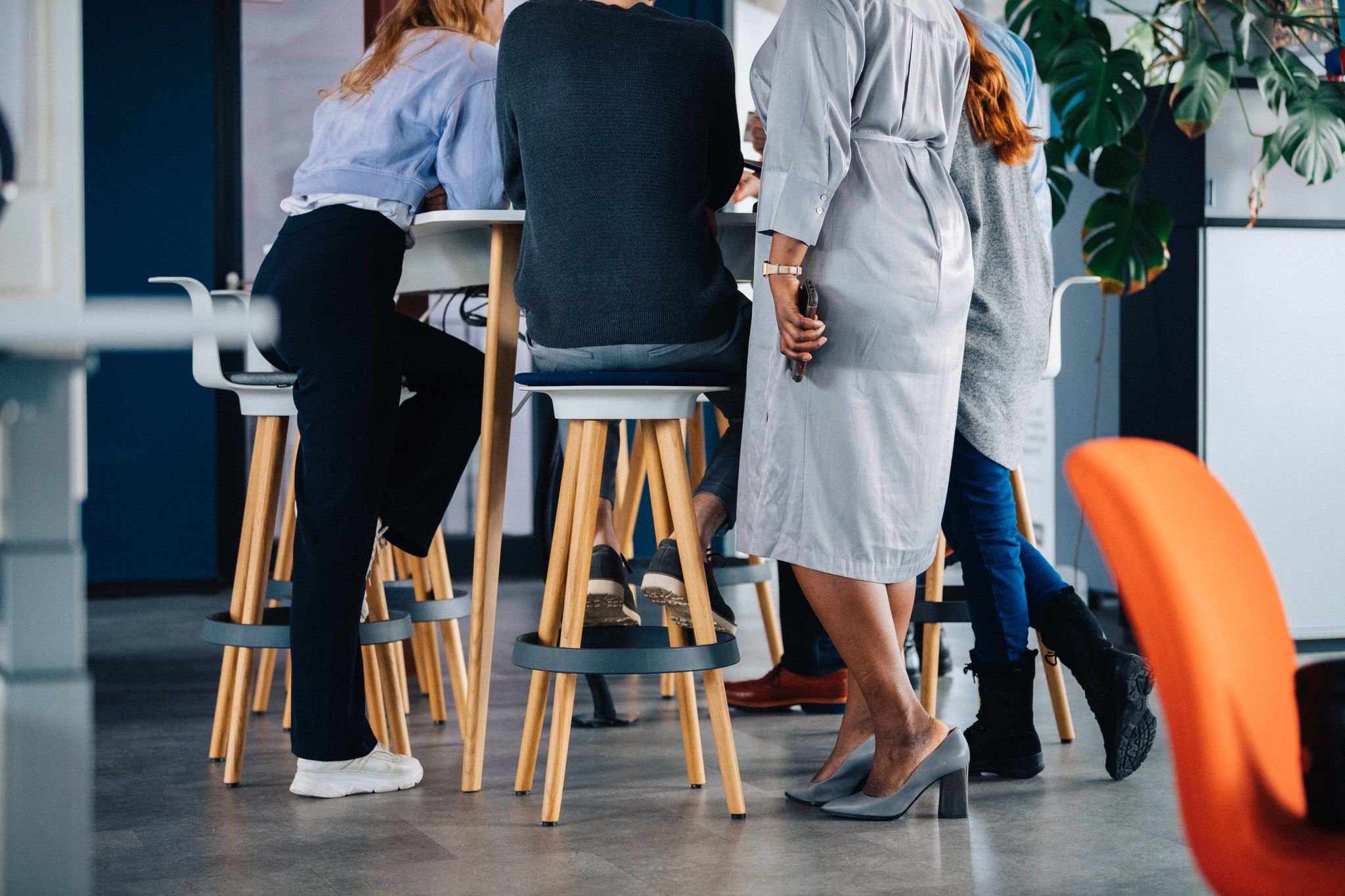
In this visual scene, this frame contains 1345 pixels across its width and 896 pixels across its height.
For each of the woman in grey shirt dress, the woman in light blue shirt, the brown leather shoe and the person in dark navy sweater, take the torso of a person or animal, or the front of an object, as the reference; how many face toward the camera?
0

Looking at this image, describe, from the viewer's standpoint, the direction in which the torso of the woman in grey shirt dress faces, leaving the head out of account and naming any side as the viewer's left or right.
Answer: facing away from the viewer and to the left of the viewer

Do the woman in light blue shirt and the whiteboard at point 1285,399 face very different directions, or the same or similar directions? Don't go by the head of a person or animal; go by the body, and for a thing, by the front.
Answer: very different directions

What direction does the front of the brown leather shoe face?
to the viewer's left

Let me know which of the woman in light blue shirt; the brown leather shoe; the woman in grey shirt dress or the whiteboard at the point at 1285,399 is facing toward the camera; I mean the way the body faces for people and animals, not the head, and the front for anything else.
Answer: the whiteboard

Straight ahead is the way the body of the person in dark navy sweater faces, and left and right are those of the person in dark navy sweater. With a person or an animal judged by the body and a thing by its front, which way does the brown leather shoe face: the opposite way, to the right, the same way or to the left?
to the left

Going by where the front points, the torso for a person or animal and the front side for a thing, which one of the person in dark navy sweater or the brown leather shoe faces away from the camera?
the person in dark navy sweater

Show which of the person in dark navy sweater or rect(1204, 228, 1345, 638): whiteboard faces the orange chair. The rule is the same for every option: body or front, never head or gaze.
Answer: the whiteboard

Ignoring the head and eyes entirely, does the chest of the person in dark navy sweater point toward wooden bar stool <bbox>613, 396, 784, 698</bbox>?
yes

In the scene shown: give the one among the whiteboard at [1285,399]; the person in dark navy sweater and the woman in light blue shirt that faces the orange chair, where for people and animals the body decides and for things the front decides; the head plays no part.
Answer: the whiteboard

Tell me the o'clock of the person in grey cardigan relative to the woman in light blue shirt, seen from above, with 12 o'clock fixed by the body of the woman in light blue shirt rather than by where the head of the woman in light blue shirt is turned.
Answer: The person in grey cardigan is roughly at 2 o'clock from the woman in light blue shirt.

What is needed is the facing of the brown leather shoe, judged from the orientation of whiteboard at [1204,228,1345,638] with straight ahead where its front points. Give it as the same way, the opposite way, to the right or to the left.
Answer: to the right

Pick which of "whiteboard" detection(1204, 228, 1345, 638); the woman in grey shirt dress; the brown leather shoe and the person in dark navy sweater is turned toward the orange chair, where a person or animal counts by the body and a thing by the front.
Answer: the whiteboard

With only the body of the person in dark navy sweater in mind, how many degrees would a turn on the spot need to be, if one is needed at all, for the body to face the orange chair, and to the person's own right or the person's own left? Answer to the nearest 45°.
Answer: approximately 180°

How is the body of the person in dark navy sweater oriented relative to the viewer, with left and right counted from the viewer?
facing away from the viewer

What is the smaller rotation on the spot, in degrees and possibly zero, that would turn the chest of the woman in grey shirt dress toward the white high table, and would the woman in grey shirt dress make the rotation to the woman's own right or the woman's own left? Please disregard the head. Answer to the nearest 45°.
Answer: approximately 45° to the woman's own left

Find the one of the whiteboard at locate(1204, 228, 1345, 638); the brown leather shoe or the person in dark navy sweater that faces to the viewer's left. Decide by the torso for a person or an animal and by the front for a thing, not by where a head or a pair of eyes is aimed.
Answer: the brown leather shoe

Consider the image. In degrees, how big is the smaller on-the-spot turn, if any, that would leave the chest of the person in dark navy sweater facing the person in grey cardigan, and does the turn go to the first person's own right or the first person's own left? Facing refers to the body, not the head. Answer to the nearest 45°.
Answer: approximately 90° to the first person's own right

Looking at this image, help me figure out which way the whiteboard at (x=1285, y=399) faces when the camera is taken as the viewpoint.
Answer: facing the viewer

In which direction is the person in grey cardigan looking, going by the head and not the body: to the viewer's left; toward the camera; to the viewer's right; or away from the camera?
away from the camera

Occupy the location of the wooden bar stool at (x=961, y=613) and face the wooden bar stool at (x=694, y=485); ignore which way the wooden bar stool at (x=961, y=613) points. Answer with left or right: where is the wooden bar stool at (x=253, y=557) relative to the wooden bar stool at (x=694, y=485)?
left
